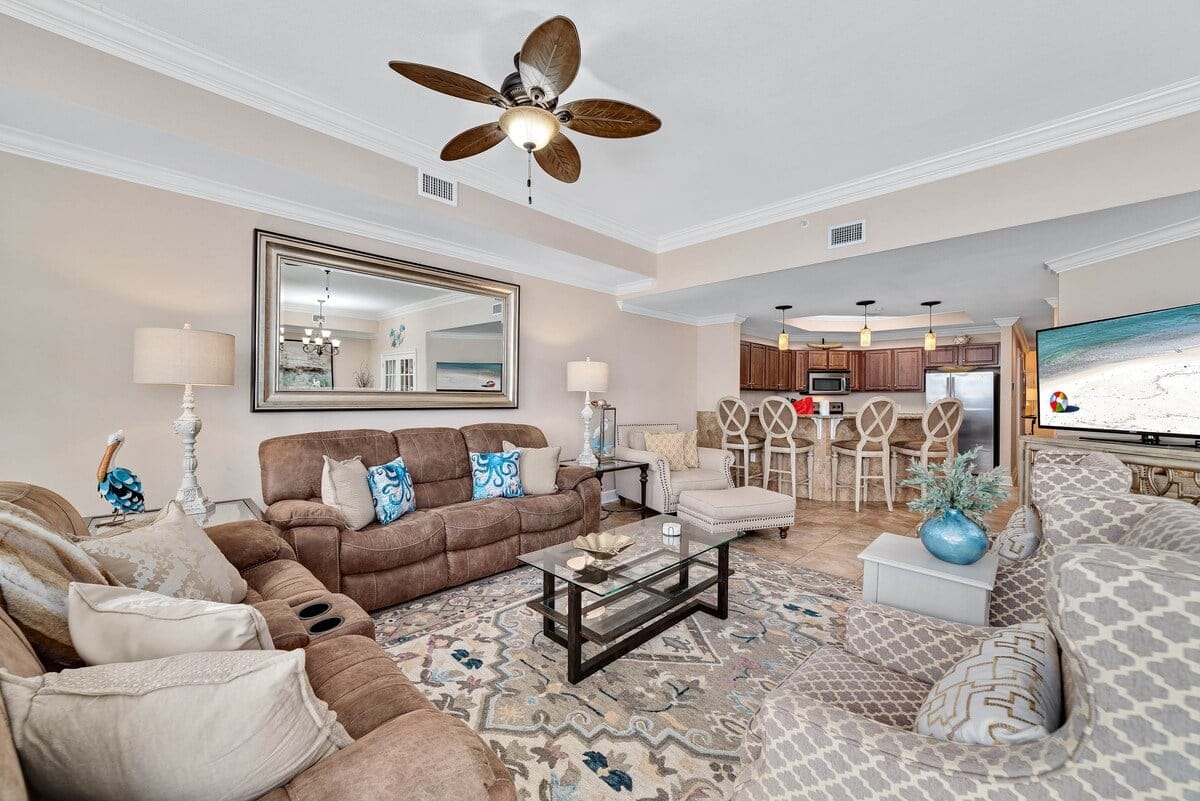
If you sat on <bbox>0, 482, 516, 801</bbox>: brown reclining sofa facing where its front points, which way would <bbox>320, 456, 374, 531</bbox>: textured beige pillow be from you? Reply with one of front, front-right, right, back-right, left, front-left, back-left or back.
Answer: left

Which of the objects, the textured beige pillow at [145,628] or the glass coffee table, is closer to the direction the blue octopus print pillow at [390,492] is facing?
the glass coffee table

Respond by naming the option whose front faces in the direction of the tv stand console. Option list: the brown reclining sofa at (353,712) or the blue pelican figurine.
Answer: the brown reclining sofa

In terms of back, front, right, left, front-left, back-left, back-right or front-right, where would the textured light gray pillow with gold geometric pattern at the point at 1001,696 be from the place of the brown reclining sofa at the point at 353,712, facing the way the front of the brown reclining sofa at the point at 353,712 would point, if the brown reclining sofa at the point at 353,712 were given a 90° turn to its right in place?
front-left

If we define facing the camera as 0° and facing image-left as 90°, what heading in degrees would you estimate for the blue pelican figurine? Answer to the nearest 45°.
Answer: approximately 90°

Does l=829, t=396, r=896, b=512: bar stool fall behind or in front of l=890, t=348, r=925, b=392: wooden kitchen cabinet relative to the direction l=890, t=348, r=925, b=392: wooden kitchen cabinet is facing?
in front

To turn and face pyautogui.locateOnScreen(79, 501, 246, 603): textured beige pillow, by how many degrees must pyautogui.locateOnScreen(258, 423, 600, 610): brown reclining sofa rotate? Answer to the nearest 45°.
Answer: approximately 90° to its right

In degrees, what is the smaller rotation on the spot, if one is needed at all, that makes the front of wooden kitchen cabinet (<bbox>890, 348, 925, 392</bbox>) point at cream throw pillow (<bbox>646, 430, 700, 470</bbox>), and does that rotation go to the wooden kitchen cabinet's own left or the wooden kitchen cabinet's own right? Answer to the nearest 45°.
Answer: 0° — it already faces it

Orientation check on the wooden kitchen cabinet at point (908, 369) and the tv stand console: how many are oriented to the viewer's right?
0

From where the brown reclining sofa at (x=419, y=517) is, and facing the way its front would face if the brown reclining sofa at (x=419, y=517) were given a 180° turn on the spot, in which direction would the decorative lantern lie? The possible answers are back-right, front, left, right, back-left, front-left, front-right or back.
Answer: right

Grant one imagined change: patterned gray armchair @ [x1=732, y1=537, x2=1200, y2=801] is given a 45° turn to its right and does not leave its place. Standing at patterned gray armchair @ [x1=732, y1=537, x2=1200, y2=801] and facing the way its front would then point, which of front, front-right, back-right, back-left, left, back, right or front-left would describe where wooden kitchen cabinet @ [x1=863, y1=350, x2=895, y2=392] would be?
front-right

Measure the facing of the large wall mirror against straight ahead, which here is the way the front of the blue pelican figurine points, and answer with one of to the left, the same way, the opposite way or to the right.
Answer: to the left

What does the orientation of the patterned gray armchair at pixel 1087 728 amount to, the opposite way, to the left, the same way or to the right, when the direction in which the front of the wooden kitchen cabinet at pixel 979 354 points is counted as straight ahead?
to the right

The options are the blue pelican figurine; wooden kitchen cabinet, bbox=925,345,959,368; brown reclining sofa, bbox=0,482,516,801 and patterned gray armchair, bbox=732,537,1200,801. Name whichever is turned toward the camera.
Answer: the wooden kitchen cabinet

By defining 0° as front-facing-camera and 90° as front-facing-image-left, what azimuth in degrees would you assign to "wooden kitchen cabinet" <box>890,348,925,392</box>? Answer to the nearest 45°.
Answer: approximately 0°

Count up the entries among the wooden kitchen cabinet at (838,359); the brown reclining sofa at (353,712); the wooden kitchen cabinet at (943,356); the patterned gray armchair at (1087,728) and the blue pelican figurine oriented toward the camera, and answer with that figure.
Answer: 2
